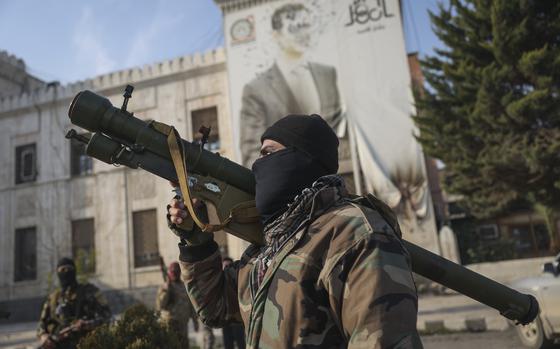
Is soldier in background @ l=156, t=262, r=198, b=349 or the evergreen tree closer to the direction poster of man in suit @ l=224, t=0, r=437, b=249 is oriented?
the soldier in background

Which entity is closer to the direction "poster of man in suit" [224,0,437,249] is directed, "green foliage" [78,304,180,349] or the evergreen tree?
the green foliage

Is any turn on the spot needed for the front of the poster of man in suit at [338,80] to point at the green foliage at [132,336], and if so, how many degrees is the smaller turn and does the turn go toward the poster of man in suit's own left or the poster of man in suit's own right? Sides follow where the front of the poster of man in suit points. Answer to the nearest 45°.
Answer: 0° — it already faces it

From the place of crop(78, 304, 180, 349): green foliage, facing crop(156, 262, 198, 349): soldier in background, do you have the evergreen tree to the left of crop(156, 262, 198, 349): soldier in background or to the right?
right

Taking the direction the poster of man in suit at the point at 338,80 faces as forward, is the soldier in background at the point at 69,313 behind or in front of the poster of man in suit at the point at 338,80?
in front

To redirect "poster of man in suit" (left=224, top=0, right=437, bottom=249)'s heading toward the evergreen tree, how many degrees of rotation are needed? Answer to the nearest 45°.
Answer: approximately 45° to its left

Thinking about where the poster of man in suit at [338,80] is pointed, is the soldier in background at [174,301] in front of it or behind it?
in front

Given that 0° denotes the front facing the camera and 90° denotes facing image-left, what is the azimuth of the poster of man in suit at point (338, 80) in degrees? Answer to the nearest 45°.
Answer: approximately 0°
